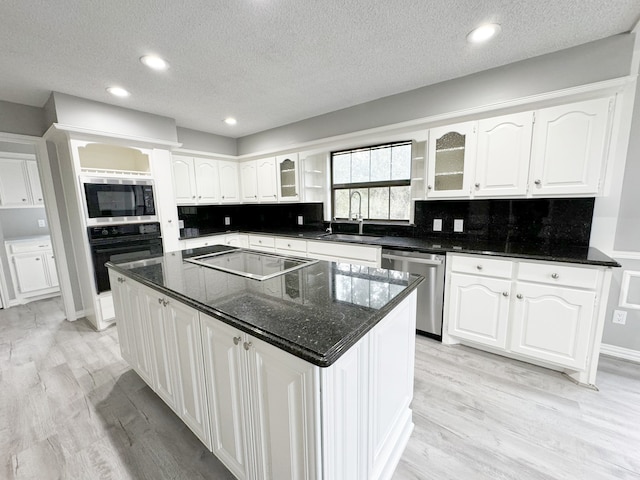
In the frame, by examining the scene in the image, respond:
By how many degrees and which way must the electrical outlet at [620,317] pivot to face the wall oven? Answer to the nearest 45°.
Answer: approximately 45° to its right

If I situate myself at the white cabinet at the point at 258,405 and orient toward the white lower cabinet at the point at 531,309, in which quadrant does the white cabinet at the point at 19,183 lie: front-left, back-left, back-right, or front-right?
back-left

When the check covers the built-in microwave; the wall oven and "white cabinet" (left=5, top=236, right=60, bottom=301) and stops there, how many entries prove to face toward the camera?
3

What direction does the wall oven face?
toward the camera

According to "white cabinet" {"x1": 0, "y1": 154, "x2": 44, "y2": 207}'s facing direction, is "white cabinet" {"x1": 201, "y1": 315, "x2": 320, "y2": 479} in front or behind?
in front

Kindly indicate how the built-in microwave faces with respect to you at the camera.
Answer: facing the viewer

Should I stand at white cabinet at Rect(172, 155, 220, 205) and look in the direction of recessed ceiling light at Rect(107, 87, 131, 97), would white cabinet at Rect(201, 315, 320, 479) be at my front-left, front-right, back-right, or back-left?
front-left

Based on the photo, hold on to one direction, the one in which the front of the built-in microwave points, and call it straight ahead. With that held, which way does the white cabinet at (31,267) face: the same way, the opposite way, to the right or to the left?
the same way

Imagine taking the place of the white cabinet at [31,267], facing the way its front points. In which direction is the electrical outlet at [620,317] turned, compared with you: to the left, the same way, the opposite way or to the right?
to the right

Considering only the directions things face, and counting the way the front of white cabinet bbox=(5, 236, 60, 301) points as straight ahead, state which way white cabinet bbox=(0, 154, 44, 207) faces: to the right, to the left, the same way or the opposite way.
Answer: the same way

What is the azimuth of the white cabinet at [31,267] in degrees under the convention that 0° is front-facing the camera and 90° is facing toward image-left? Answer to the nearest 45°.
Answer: approximately 0°

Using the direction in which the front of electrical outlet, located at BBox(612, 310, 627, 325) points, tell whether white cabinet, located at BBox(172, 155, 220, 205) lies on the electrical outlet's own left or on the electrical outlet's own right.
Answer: on the electrical outlet's own right

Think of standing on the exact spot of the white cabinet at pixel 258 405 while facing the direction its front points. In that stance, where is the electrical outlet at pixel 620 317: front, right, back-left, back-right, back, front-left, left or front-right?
back-left

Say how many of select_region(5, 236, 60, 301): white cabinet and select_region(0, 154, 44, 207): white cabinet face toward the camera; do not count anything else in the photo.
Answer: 2

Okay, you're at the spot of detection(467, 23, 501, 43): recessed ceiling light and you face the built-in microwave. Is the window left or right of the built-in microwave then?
right

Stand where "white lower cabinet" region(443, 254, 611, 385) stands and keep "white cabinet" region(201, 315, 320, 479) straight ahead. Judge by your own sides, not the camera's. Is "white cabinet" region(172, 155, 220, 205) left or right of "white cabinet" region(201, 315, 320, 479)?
right

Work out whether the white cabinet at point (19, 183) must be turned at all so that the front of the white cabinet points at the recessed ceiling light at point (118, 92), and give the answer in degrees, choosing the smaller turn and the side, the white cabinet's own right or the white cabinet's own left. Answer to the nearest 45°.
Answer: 0° — it already faces it

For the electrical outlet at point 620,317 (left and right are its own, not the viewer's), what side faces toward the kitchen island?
front
